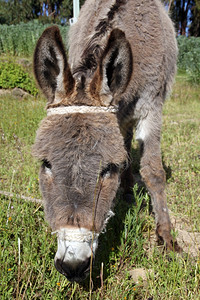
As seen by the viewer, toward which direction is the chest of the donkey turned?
toward the camera
